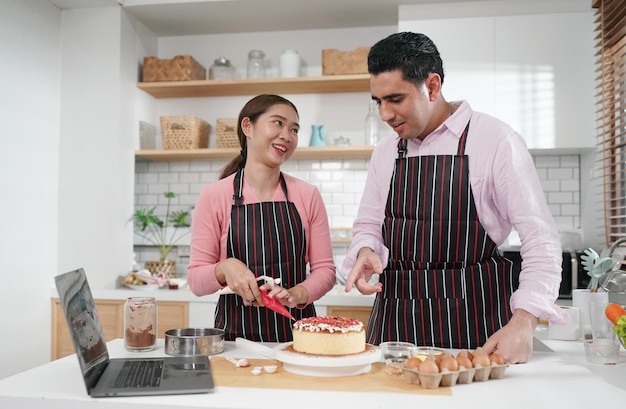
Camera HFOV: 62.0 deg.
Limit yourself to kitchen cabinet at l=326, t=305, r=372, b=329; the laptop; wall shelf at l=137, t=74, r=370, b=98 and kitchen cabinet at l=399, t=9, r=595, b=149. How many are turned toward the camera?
3

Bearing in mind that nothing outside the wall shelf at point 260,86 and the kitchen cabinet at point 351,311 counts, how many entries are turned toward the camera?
2

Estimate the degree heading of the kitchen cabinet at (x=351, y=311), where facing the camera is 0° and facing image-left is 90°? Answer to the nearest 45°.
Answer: approximately 0°

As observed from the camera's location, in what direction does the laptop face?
facing to the right of the viewer
